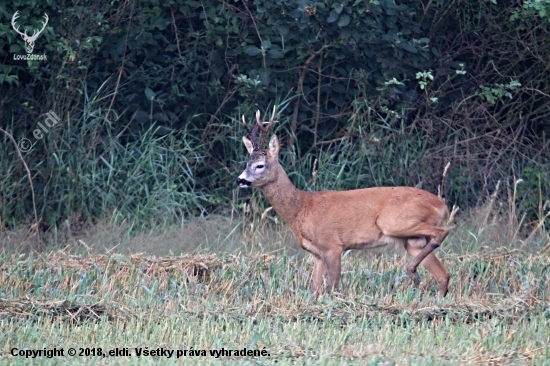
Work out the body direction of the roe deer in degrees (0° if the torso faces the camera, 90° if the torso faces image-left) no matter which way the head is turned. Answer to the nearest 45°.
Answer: approximately 90°
